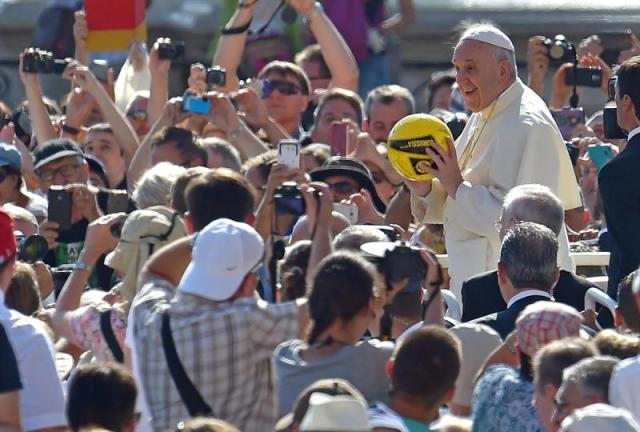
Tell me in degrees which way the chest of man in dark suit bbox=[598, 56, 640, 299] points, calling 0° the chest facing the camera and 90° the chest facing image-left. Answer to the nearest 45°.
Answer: approximately 135°

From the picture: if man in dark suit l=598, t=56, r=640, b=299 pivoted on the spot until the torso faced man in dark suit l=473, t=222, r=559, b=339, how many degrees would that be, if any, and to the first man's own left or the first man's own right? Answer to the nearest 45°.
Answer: approximately 90° to the first man's own left

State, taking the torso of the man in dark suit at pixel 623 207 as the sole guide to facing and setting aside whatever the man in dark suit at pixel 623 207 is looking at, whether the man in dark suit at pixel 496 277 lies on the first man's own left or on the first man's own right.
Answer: on the first man's own left
